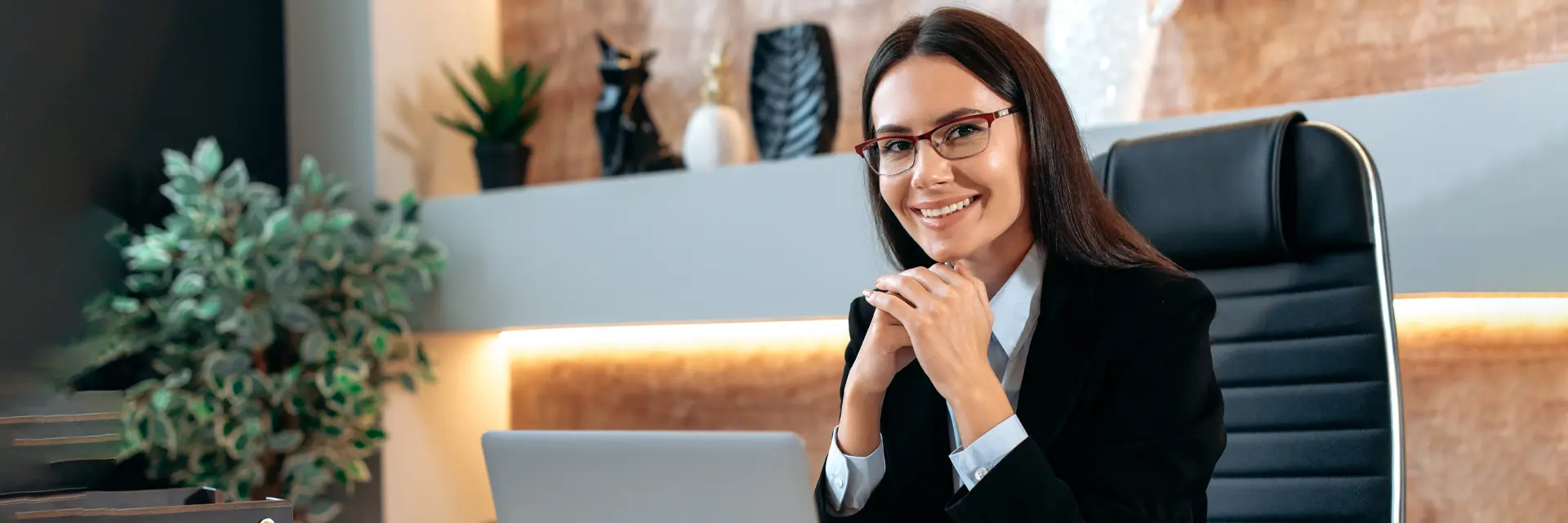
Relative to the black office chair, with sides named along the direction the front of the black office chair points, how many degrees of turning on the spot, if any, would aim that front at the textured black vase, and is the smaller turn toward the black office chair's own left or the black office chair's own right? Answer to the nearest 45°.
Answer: approximately 90° to the black office chair's own right

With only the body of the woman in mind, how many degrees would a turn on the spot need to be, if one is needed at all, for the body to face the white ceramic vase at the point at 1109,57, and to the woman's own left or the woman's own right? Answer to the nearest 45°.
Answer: approximately 135° to the woman's own right

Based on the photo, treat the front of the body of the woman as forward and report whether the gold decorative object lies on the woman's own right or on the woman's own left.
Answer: on the woman's own right

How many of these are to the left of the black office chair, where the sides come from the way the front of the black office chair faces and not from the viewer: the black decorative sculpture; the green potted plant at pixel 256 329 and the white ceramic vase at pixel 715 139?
0

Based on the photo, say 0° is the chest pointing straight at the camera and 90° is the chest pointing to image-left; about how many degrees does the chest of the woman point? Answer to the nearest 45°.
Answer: approximately 45°

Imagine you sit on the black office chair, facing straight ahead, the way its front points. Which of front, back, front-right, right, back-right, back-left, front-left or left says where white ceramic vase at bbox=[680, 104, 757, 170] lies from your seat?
right

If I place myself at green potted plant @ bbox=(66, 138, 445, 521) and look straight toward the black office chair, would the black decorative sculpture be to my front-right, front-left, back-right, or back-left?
front-left

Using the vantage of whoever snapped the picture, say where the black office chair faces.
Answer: facing the viewer and to the left of the viewer

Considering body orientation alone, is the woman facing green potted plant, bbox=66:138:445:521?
no

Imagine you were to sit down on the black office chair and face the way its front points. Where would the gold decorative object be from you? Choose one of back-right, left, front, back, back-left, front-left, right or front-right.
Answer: right

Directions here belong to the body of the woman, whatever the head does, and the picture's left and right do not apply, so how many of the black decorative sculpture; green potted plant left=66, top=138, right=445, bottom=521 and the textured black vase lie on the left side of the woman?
0

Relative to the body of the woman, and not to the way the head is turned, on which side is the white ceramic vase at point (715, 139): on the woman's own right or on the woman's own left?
on the woman's own right
